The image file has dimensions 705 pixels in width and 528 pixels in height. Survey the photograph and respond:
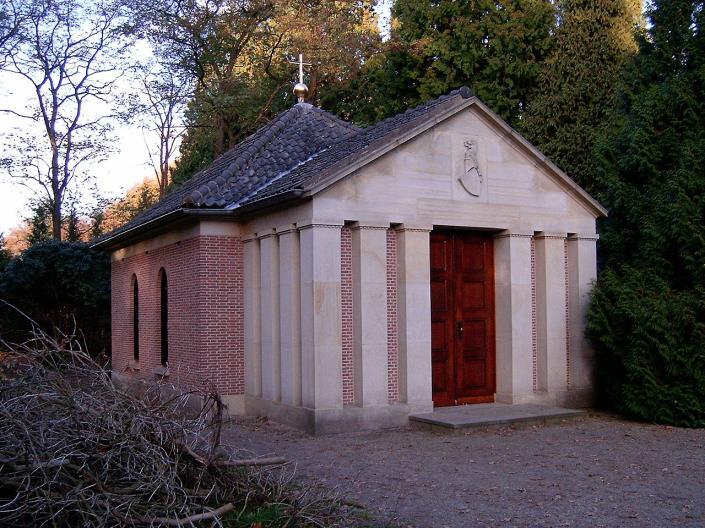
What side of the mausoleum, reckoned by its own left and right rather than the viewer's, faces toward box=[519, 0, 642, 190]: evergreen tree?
left

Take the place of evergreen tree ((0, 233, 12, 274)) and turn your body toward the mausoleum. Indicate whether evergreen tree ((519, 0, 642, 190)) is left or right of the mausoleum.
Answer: left

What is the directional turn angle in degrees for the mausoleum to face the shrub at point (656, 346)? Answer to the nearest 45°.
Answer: approximately 45° to its left

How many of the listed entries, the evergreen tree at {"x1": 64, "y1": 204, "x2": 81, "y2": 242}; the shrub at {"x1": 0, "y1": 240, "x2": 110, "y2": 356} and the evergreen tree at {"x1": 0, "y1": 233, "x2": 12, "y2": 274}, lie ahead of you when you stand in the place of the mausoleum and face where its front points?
0

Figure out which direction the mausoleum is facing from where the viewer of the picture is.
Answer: facing the viewer and to the right of the viewer

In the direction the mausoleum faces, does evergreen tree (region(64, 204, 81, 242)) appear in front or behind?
behind

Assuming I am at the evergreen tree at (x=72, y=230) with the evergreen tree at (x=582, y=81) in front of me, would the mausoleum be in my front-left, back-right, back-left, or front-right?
front-right

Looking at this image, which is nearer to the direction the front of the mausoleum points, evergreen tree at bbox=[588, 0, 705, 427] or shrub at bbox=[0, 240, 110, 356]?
the evergreen tree

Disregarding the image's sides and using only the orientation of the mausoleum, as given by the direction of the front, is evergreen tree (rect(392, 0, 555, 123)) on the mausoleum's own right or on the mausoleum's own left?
on the mausoleum's own left
